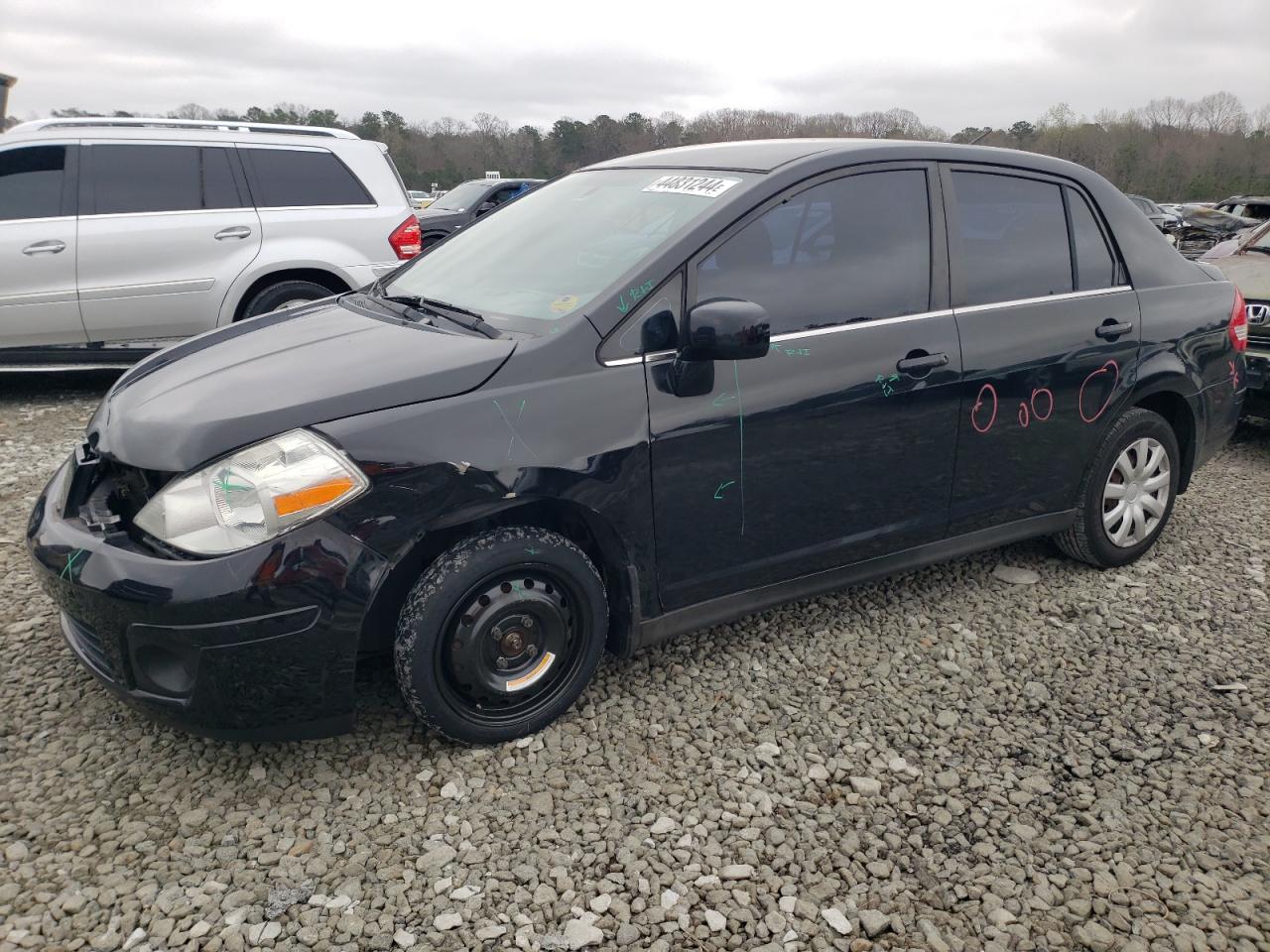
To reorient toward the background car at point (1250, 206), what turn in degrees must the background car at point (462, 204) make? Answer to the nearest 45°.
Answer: approximately 135° to its left

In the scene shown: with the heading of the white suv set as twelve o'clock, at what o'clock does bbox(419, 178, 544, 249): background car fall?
The background car is roughly at 4 o'clock from the white suv.

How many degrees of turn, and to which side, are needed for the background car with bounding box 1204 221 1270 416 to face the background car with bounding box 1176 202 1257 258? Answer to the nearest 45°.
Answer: approximately 135° to its right

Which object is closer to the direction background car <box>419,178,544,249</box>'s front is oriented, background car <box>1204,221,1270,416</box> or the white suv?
the white suv

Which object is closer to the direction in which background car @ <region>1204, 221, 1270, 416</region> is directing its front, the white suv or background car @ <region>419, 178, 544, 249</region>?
the white suv

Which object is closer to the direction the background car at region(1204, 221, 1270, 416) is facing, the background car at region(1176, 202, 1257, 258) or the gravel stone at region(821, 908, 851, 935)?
the gravel stone

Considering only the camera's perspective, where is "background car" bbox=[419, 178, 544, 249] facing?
facing the viewer and to the left of the viewer

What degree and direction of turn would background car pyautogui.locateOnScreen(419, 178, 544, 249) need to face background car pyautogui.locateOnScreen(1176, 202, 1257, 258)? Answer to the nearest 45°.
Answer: approximately 135° to its left

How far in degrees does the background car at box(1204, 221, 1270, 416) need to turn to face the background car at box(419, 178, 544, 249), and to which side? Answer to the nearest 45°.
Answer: approximately 90° to its right

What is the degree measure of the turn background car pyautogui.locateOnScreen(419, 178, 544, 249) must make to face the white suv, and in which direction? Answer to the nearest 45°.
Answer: approximately 45° to its left

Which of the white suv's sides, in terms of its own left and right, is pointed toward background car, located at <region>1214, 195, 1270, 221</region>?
back

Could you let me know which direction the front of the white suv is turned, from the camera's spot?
facing to the left of the viewer

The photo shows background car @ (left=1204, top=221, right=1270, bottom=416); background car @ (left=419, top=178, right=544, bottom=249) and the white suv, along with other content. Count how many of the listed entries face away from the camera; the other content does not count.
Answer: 0

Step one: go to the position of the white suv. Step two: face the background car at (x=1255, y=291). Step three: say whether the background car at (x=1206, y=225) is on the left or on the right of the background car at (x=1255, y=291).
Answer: left

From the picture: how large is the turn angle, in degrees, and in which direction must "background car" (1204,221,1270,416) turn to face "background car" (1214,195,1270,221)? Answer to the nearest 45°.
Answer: approximately 135° to its right
